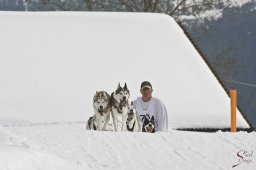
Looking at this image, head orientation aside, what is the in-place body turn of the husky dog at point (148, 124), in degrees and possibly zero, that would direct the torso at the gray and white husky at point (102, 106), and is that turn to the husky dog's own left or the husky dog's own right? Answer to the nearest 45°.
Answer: approximately 45° to the husky dog's own right

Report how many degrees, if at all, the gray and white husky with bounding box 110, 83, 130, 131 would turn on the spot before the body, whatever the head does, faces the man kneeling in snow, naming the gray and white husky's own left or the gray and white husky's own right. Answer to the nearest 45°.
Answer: approximately 135° to the gray and white husky's own left

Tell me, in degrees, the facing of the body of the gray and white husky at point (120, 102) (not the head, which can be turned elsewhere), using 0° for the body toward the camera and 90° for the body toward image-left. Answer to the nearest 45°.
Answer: approximately 0°

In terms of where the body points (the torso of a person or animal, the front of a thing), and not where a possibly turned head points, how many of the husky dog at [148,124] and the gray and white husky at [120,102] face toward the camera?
2
